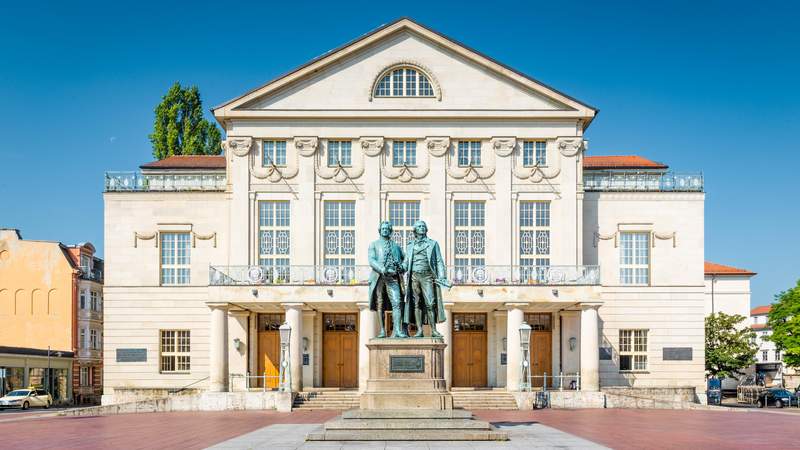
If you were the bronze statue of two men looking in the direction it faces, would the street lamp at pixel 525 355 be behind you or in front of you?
behind

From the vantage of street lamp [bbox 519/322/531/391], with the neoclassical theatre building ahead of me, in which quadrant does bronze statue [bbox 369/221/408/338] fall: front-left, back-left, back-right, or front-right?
back-left

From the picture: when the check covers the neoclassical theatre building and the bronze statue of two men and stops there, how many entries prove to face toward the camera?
2

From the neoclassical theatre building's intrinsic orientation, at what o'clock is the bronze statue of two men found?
The bronze statue of two men is roughly at 12 o'clock from the neoclassical theatre building.

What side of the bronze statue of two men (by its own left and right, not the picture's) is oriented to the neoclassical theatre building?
back

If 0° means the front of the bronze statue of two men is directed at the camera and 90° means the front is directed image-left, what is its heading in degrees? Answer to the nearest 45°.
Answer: approximately 0°

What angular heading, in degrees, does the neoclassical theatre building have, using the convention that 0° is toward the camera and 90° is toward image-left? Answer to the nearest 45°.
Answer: approximately 0°
